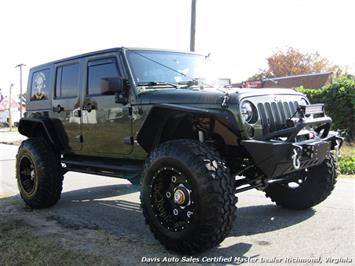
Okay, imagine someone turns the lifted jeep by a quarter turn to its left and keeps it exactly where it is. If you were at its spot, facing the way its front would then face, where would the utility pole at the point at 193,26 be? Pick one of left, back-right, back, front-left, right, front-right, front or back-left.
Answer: front-left

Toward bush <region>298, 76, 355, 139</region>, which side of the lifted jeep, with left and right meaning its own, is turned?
left

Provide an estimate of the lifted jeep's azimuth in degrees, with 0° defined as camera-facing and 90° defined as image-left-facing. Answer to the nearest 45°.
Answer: approximately 315°
